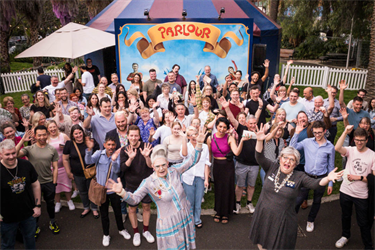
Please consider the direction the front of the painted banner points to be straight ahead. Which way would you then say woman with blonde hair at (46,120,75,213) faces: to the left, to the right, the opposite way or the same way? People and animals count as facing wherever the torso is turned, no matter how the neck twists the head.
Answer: the same way

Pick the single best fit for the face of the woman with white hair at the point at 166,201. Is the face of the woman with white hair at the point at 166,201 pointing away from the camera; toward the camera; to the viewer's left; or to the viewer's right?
toward the camera

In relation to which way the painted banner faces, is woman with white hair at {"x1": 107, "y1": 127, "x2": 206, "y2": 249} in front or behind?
in front

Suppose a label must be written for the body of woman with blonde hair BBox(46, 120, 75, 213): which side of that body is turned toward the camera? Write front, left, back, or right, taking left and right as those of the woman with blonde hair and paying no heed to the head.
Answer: front

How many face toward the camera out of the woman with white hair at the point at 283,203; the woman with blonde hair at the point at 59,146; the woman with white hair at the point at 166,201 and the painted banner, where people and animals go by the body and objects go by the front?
4

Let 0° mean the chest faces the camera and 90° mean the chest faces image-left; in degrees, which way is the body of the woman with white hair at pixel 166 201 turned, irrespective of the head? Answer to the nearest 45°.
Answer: approximately 0°

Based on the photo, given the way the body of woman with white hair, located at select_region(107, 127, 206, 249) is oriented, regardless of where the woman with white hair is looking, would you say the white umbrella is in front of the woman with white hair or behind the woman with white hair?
behind

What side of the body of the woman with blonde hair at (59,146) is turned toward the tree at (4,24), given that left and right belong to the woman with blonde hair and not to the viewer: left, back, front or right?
back

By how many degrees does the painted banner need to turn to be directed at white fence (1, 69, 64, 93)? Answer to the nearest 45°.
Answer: approximately 135° to its right

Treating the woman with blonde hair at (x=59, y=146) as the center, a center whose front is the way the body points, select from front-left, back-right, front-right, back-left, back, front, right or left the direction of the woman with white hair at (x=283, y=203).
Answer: front-left

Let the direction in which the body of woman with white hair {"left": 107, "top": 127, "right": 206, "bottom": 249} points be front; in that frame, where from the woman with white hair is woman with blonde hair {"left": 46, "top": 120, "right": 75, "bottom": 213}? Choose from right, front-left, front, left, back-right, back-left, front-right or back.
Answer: back-right

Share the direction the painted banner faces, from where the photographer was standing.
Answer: facing the viewer
